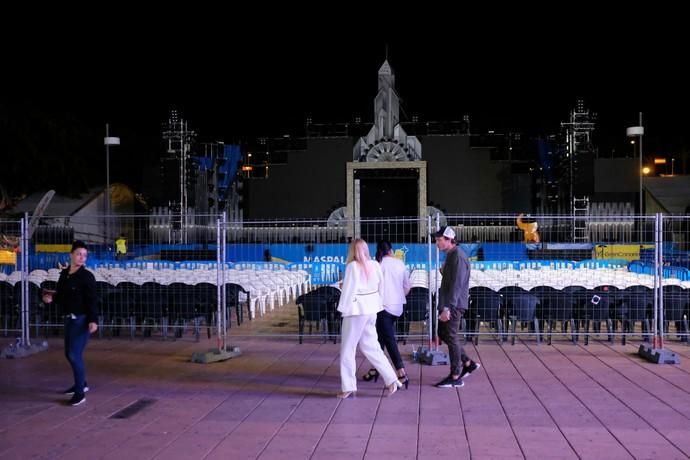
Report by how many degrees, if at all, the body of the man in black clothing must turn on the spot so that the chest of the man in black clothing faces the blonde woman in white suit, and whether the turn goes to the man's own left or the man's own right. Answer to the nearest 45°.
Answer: approximately 135° to the man's own left

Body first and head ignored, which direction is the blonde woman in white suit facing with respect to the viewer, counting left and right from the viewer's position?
facing away from the viewer and to the left of the viewer

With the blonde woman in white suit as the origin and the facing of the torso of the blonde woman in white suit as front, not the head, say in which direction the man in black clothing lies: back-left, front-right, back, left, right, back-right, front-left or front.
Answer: front-left

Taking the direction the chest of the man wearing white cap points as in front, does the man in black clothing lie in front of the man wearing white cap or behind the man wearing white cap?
in front

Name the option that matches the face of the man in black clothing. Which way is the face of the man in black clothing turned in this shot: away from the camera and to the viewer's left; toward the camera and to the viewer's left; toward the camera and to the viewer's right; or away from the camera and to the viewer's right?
toward the camera and to the viewer's right

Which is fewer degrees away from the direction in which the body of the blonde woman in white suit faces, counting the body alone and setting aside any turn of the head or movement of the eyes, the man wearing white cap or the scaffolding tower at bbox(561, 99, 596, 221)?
the scaffolding tower

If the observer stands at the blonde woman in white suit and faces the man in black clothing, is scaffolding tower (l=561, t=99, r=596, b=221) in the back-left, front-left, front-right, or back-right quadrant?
back-right

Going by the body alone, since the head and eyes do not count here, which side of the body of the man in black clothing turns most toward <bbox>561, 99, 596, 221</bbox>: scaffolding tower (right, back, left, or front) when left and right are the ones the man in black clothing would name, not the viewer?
back

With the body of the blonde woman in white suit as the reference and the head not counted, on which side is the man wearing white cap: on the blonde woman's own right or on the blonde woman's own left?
on the blonde woman's own right

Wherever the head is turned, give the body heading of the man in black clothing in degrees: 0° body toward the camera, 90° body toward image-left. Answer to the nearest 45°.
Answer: approximately 45°

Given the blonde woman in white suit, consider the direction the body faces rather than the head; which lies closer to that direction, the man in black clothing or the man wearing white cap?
the man in black clothing

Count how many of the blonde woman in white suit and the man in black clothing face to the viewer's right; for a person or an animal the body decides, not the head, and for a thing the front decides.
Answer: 0

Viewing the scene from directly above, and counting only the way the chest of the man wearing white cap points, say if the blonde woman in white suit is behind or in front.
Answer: in front
